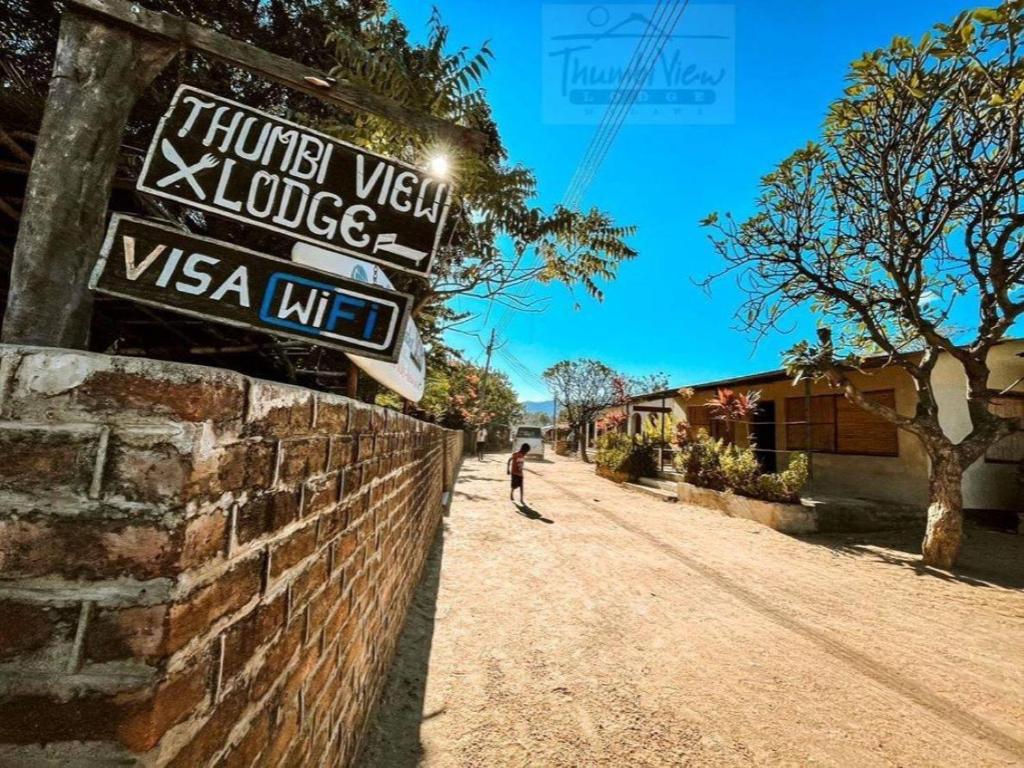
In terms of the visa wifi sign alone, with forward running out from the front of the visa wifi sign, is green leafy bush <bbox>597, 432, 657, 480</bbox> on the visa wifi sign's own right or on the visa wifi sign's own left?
on the visa wifi sign's own left

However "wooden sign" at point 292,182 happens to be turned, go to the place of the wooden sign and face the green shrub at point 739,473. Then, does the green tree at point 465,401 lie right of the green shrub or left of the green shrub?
left

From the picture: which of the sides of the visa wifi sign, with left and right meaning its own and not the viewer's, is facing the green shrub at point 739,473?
left

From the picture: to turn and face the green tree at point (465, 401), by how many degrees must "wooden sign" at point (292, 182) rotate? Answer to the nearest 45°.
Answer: approximately 135° to its left

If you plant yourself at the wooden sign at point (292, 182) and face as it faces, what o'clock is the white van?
The white van is roughly at 7 o'clock from the wooden sign.

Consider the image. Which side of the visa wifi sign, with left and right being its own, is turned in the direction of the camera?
front

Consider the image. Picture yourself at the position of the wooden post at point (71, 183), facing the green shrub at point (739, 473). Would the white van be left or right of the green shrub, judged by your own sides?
left

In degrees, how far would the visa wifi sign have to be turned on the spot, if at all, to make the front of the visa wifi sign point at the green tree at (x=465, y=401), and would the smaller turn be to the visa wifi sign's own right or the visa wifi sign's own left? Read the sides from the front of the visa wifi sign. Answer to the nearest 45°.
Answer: approximately 135° to the visa wifi sign's own left

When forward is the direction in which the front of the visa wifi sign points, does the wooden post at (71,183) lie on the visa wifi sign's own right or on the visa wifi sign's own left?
on the visa wifi sign's own right

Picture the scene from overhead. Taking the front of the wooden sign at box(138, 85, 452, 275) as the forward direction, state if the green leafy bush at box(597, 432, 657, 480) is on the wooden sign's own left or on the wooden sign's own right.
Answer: on the wooden sign's own left
